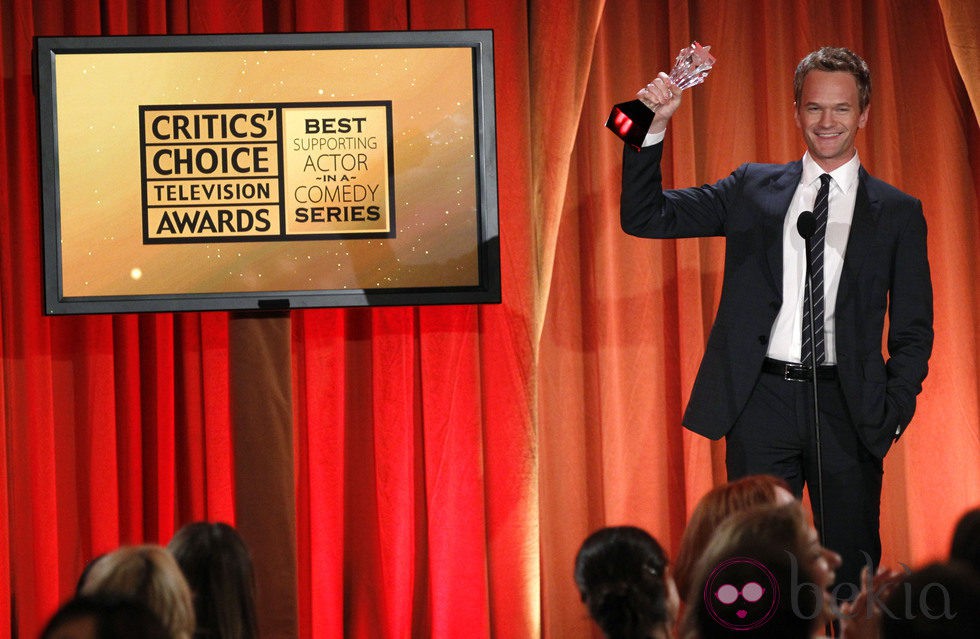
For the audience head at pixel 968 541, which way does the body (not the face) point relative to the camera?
away from the camera

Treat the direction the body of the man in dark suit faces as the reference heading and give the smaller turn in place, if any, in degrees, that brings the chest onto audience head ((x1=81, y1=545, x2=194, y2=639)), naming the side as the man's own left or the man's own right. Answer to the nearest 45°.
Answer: approximately 45° to the man's own right

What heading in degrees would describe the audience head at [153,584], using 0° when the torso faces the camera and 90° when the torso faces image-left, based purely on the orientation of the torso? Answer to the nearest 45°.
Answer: approximately 180°

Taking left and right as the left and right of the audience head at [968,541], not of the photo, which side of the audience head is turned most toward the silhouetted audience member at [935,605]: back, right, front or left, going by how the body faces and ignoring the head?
back

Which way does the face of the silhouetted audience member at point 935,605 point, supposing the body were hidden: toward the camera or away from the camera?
away from the camera

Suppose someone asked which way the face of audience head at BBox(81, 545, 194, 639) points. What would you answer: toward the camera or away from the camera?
away from the camera

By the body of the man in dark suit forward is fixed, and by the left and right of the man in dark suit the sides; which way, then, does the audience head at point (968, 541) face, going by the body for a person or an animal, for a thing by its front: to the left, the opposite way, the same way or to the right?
the opposite way

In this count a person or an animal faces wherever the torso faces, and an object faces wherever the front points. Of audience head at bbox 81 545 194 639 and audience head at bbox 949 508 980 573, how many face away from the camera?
2

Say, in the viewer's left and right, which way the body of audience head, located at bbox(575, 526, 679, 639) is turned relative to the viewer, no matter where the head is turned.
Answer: facing away from the viewer and to the right of the viewer

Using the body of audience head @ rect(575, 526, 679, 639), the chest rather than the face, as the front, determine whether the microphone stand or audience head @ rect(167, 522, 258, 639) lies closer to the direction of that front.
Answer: the microphone stand
